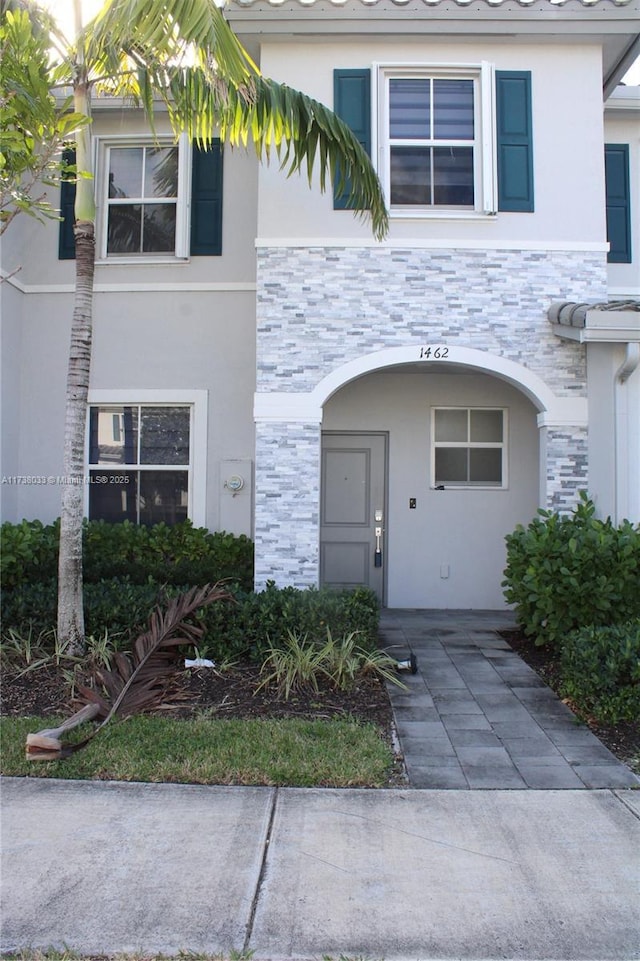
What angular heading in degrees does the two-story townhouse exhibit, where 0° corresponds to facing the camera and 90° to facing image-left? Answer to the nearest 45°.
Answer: approximately 0°

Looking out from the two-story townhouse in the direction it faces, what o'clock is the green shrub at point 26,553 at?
The green shrub is roughly at 3 o'clock from the two-story townhouse.
